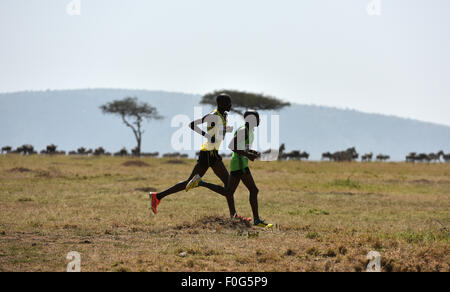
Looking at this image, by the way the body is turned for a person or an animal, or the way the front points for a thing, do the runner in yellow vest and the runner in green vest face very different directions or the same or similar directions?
same or similar directions

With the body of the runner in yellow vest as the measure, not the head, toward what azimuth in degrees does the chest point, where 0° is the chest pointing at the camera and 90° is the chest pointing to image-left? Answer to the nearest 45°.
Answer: approximately 270°

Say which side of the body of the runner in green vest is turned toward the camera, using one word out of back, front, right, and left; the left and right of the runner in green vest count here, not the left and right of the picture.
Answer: right
